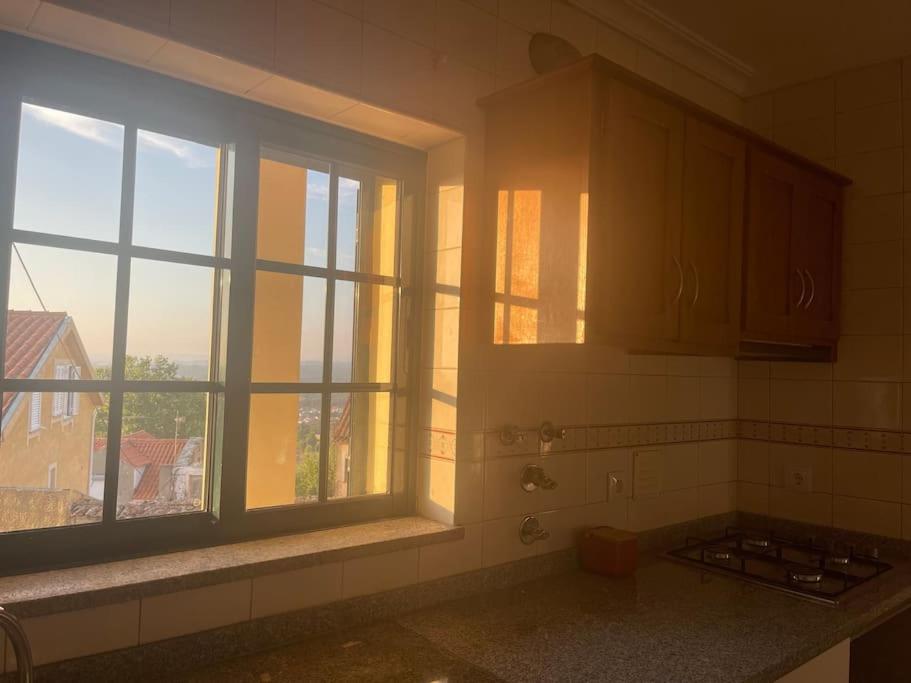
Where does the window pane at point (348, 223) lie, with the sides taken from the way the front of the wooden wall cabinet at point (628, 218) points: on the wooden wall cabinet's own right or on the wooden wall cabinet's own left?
on the wooden wall cabinet's own right

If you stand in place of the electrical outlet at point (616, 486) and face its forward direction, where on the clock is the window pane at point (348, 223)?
The window pane is roughly at 3 o'clock from the electrical outlet.

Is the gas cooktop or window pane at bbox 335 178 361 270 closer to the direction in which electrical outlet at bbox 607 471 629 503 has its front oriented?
the gas cooktop

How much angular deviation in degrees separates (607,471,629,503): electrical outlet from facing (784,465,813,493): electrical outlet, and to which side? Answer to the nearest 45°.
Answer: approximately 90° to its left

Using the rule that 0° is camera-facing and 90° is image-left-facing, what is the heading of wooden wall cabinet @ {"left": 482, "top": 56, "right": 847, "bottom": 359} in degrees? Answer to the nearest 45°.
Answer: approximately 315°

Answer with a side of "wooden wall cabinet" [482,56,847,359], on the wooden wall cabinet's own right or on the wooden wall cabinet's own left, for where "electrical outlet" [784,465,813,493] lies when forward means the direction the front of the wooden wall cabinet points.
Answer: on the wooden wall cabinet's own left

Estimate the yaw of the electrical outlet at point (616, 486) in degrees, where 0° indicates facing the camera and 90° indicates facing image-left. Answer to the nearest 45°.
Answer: approximately 315°
